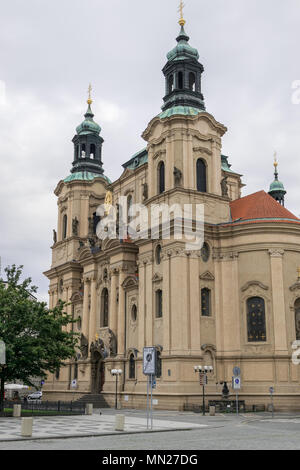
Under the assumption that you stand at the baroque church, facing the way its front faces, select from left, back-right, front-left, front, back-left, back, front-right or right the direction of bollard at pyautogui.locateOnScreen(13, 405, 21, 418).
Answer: front

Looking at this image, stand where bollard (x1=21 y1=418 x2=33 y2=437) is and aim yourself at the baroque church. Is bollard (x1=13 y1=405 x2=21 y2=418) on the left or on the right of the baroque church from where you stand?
left

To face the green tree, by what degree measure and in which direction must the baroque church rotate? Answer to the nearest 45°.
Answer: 0° — it already faces it

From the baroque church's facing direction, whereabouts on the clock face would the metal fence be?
The metal fence is roughly at 1 o'clock from the baroque church.

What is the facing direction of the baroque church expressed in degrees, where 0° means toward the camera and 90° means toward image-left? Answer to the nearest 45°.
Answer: approximately 45°

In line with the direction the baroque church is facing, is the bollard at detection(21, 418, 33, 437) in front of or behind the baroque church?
in front
